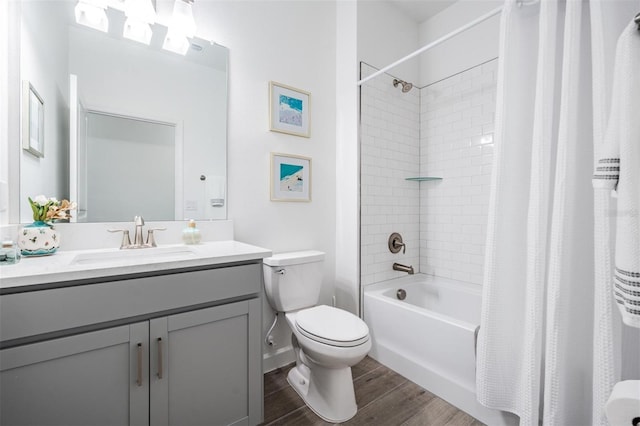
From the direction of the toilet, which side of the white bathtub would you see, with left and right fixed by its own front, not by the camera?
front

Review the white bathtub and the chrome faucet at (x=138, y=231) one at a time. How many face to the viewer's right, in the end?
0

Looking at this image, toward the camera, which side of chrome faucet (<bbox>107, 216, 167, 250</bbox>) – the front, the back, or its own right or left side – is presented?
front

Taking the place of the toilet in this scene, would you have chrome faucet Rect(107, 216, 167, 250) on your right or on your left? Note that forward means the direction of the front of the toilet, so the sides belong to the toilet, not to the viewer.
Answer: on your right

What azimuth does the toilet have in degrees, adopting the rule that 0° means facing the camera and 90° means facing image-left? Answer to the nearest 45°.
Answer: approximately 315°

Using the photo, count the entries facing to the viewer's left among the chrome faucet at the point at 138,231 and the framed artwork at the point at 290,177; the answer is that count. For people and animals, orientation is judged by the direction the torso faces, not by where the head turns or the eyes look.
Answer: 0

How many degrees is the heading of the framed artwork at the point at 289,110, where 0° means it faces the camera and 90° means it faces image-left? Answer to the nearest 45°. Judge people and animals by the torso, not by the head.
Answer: approximately 315°

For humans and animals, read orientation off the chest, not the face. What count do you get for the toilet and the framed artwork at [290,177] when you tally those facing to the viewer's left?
0

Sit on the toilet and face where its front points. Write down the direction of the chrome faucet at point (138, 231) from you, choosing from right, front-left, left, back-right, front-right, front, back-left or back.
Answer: back-right

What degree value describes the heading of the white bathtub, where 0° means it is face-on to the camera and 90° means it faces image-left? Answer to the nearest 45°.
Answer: approximately 45°

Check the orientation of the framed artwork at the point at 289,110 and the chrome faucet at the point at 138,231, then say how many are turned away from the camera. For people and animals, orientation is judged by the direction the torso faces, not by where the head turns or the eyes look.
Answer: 0
